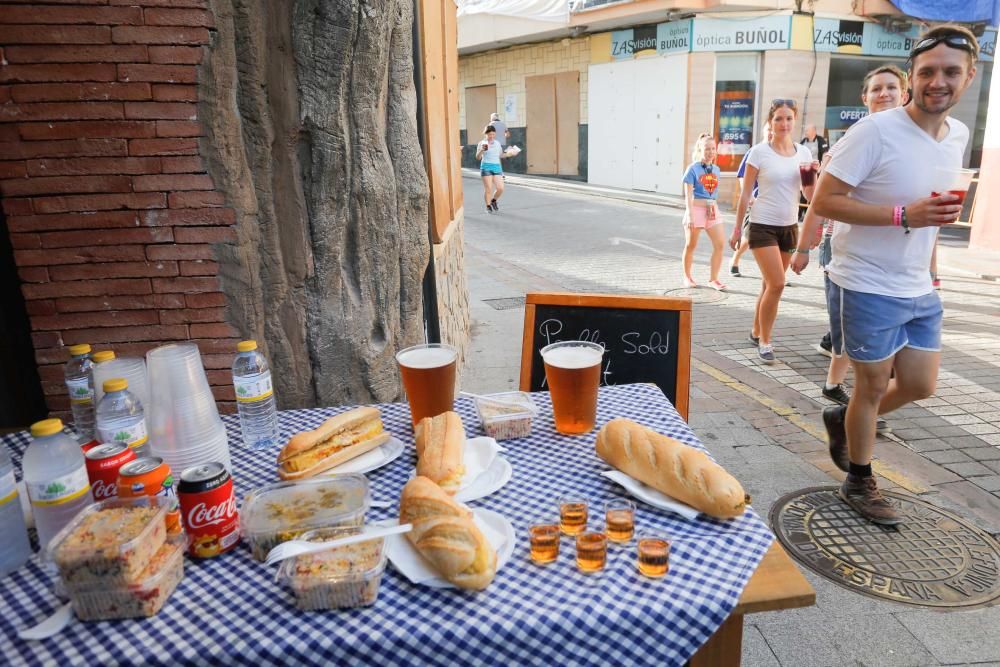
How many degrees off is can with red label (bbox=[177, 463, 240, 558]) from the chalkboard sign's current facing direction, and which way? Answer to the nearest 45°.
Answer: approximately 45° to its right

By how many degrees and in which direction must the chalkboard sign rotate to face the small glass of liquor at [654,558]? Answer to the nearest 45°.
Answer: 0° — it already faces it

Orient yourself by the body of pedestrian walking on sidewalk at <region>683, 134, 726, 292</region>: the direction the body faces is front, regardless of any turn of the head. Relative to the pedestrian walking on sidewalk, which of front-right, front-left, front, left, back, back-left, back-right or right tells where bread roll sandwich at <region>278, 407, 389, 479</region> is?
front-right

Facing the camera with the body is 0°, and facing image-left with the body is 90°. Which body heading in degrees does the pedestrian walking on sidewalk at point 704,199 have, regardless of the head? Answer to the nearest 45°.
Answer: approximately 315°

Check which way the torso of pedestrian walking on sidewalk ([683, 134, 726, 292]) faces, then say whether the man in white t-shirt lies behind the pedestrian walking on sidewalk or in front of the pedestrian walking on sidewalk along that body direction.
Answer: in front

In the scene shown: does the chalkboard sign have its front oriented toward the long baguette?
yes

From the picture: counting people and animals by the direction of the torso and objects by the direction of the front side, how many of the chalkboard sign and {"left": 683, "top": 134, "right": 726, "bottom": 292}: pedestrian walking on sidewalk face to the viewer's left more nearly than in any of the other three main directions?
0

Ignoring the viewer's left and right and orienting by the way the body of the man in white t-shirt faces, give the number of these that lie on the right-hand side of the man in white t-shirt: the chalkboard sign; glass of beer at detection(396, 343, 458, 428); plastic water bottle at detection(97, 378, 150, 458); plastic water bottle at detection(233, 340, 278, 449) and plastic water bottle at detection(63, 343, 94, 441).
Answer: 5

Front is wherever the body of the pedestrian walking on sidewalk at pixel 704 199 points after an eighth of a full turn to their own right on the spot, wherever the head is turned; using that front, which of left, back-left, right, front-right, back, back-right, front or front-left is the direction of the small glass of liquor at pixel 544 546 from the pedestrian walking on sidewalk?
front

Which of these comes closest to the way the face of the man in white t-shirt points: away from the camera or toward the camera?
toward the camera

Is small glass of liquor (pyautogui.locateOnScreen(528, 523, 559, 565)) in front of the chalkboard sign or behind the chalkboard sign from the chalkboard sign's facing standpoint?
in front

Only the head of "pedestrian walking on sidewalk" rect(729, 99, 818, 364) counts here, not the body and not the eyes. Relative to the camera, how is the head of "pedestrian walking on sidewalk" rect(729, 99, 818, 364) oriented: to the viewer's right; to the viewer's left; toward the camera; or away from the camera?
toward the camera

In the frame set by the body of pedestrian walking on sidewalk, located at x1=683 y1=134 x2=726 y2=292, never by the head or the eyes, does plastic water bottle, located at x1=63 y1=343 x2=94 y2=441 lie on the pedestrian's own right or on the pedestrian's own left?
on the pedestrian's own right

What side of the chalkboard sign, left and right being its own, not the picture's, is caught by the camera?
front
